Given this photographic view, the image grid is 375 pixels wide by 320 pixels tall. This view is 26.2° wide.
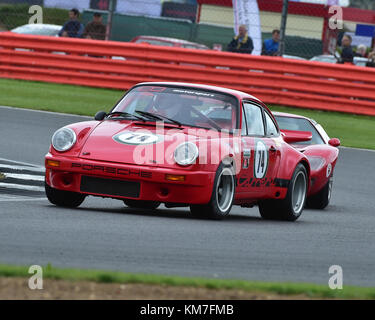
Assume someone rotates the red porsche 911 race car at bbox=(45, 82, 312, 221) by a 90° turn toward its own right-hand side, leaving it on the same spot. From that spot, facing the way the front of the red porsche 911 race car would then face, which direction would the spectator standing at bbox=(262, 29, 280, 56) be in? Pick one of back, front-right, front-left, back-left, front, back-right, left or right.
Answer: front-right

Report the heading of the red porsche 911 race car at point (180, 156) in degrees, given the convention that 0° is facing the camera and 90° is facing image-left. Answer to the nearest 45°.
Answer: approximately 45°

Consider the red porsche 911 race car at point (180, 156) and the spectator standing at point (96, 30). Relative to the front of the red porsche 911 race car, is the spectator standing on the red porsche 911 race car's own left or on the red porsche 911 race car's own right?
on the red porsche 911 race car's own right

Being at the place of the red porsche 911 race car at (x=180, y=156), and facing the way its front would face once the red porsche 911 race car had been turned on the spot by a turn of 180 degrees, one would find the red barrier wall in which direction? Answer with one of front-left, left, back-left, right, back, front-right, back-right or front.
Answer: front-left

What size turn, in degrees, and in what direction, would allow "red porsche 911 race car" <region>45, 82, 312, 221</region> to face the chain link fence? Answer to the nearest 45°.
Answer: approximately 135° to its right

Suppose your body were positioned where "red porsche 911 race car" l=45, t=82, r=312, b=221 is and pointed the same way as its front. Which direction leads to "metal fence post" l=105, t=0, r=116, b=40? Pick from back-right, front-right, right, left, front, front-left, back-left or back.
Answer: back-right

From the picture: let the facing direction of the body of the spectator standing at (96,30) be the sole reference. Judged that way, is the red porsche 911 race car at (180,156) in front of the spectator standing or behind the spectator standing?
in front

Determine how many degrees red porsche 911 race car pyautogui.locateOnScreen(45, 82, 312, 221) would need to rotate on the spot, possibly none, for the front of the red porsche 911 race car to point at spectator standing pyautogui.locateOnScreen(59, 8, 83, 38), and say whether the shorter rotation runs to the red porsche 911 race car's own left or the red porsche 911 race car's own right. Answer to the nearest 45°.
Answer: approximately 135° to the red porsche 911 race car's own right

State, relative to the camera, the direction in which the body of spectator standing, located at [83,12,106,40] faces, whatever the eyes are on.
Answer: toward the camera

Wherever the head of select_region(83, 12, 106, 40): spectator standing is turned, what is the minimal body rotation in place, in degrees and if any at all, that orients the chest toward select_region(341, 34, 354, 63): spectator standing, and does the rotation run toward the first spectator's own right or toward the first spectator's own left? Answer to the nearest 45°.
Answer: approximately 90° to the first spectator's own left
